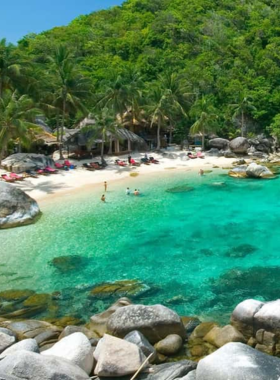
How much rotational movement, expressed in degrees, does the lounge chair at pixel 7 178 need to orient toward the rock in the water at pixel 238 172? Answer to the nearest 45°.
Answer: approximately 45° to its left

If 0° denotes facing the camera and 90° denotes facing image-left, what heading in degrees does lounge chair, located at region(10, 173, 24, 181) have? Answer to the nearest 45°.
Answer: approximately 315°
